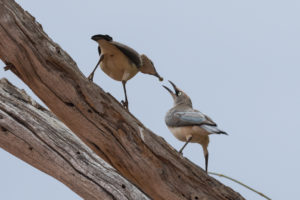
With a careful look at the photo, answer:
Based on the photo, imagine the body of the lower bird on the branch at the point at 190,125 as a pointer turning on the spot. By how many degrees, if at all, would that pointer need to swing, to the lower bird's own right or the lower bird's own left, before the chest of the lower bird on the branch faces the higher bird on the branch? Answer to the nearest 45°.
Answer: approximately 45° to the lower bird's own left

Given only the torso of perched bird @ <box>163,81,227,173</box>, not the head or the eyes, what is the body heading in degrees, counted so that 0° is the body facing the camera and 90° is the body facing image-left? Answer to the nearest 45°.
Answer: approximately 90°
